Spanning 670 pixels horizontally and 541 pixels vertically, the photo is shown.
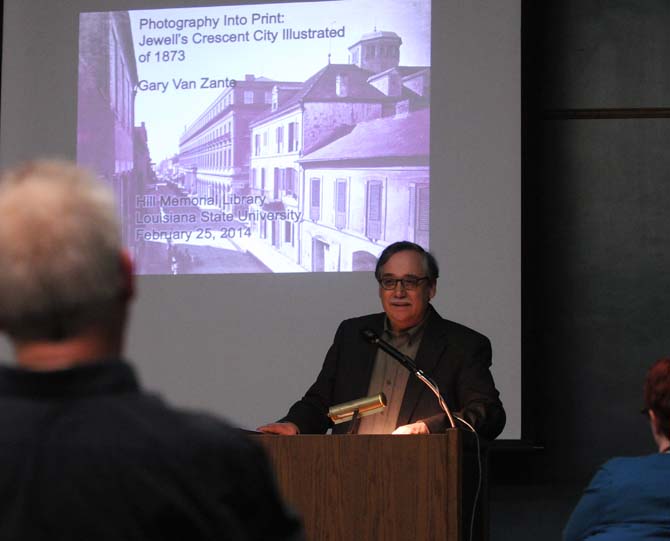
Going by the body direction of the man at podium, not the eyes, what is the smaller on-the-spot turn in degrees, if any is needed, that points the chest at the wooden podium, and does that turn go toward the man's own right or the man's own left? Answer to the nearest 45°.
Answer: approximately 45° to the man's own left

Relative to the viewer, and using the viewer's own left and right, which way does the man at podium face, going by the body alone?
facing the viewer and to the left of the viewer

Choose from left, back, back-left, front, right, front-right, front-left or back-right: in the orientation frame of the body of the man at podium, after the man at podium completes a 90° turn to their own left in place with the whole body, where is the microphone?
front-right

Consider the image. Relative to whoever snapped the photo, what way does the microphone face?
facing to the left of the viewer
